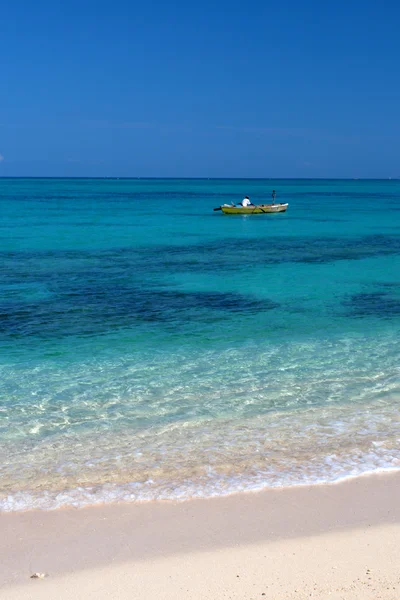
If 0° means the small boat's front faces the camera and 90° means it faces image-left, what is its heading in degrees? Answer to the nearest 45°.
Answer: approximately 270°
